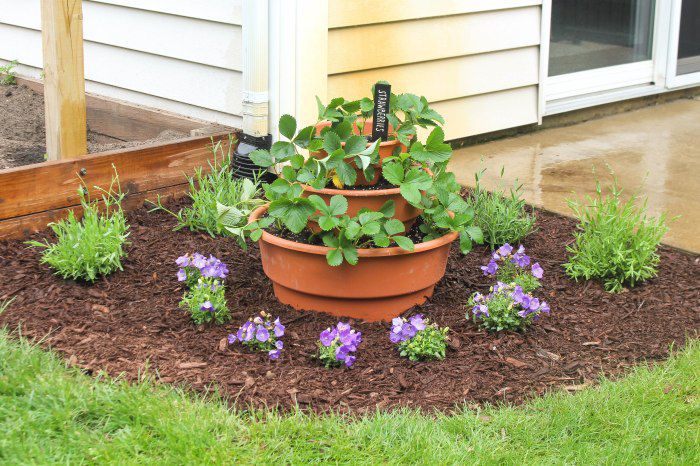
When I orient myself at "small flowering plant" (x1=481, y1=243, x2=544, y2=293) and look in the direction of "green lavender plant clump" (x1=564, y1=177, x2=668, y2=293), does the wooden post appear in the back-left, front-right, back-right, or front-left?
back-left

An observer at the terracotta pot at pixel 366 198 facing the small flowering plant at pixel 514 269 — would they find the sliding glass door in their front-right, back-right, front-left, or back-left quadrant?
front-left

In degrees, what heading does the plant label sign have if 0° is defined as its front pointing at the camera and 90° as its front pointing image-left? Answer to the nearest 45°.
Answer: approximately 0°

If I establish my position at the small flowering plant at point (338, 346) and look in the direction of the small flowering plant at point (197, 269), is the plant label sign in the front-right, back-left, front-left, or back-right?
front-right

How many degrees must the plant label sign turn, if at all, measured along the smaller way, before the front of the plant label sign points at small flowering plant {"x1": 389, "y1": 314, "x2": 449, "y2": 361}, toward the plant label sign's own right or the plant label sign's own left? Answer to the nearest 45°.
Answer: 0° — it already faces it

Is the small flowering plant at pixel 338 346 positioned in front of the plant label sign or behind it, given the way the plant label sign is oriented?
in front

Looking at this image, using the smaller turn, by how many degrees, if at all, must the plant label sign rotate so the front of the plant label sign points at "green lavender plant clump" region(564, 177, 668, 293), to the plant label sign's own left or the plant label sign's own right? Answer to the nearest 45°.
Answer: approximately 90° to the plant label sign's own left

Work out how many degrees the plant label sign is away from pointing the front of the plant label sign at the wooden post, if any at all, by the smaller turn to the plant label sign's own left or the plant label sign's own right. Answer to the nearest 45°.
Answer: approximately 135° to the plant label sign's own right

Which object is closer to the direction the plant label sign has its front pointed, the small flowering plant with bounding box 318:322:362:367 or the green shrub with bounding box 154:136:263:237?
the small flowering plant
